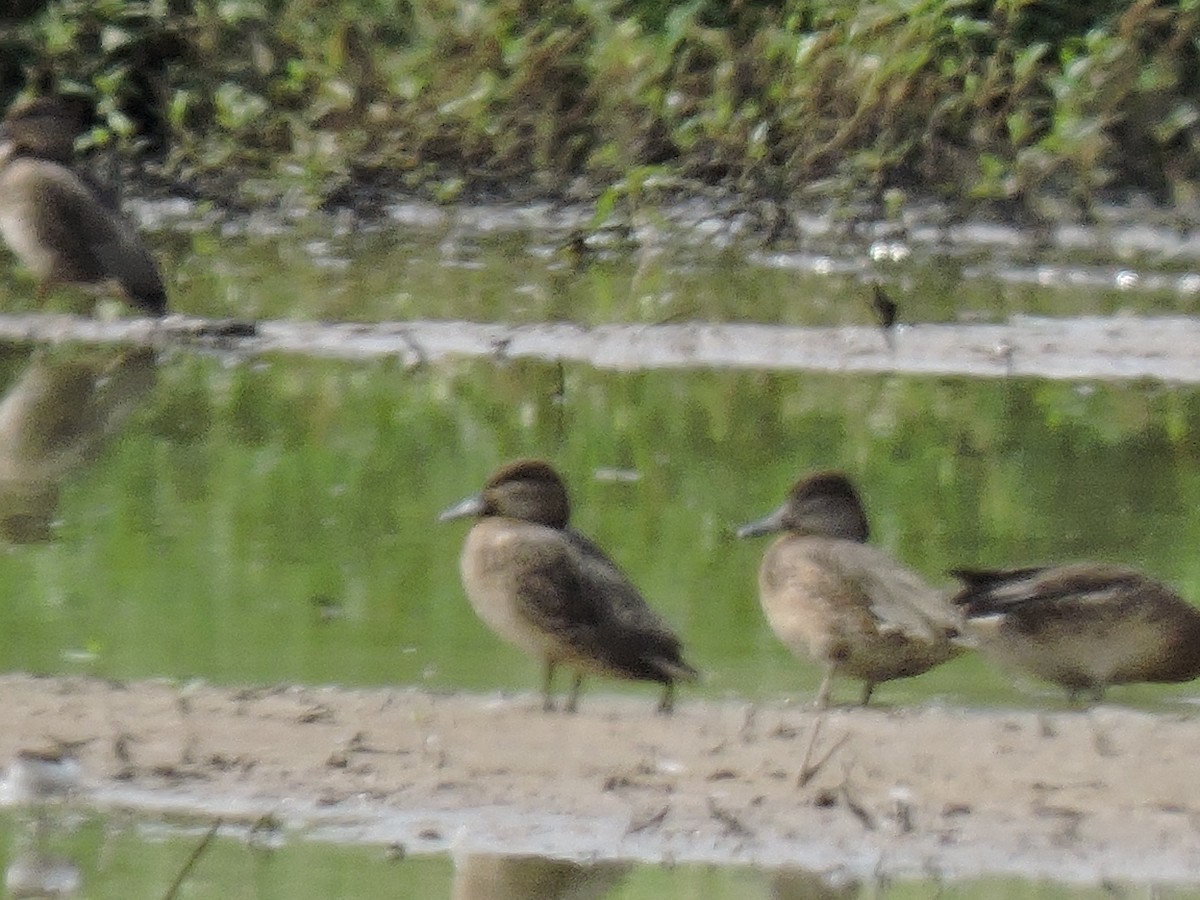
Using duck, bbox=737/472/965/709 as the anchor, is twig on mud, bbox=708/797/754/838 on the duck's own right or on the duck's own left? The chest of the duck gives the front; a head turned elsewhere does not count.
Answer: on the duck's own left

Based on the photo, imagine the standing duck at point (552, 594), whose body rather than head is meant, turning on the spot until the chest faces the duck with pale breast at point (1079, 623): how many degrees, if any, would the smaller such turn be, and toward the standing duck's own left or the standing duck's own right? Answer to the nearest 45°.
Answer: approximately 180°

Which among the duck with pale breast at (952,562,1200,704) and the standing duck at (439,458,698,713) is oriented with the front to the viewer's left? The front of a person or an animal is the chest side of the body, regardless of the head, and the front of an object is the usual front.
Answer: the standing duck

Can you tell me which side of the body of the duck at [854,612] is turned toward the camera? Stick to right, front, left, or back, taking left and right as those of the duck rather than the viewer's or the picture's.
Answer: left

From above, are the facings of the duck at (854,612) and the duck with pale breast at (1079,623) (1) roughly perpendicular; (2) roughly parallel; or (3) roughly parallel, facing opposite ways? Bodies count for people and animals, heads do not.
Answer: roughly parallel, facing opposite ways

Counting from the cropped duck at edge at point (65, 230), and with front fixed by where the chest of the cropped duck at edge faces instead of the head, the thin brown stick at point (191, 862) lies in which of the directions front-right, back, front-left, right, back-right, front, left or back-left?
left

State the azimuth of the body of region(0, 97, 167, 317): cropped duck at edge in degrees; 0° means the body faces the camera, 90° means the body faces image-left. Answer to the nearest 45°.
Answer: approximately 90°

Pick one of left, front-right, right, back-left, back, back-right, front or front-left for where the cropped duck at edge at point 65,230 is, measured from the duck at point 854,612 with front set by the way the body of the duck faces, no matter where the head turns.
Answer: front-right

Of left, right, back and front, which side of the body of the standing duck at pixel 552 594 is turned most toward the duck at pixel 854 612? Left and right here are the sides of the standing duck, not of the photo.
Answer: back

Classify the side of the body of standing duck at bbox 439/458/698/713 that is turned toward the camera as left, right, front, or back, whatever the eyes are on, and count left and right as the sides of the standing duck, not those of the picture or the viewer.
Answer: left

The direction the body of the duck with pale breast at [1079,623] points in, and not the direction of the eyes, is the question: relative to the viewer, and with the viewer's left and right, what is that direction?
facing to the right of the viewer

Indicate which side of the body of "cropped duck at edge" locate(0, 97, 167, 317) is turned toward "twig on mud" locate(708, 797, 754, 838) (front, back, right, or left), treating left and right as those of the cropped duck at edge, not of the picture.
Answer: left

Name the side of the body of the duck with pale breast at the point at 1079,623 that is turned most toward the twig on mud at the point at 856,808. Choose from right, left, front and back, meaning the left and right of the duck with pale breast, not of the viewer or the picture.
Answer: right

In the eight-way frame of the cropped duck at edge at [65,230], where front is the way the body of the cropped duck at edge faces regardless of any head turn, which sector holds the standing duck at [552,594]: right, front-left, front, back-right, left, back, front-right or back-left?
left
